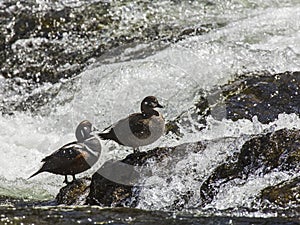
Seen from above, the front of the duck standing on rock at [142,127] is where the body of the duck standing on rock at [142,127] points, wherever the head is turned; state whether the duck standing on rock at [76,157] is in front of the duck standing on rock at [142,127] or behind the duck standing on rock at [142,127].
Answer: behind

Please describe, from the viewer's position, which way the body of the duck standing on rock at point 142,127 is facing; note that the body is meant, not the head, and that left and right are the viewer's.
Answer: facing to the right of the viewer

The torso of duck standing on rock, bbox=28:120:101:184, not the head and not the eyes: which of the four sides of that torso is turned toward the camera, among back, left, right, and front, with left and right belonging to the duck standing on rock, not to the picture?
right

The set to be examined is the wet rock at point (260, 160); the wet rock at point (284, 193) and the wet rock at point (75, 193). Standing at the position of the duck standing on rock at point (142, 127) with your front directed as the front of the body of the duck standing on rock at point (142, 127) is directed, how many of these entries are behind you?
1

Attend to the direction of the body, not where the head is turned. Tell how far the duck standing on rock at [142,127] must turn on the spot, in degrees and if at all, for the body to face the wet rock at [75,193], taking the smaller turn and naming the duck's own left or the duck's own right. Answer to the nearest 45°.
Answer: approximately 180°

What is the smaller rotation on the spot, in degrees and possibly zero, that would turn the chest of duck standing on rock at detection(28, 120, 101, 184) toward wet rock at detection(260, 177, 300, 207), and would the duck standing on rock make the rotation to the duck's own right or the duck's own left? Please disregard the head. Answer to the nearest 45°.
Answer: approximately 45° to the duck's own right

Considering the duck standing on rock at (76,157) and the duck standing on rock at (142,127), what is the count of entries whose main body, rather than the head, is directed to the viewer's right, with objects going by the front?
2

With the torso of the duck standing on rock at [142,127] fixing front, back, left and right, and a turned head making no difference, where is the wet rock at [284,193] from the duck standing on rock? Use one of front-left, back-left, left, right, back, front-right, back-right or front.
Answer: front-right
